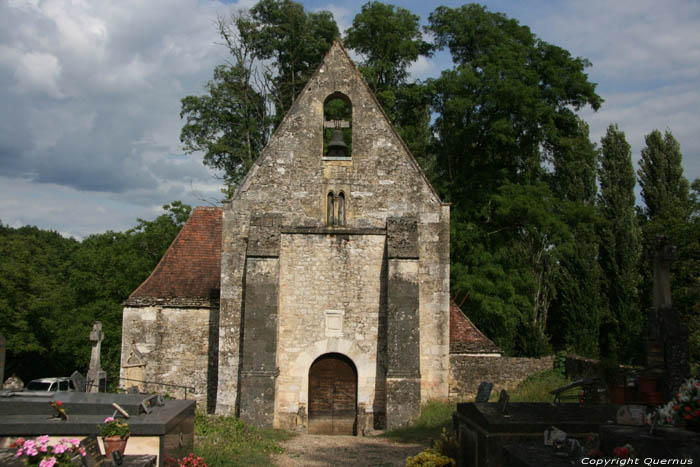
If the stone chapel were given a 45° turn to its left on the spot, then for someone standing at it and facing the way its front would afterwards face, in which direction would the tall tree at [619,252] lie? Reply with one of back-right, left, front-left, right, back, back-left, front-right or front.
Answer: left

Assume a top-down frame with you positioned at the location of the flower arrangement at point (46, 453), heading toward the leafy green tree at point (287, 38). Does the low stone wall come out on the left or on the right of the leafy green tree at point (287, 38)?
right

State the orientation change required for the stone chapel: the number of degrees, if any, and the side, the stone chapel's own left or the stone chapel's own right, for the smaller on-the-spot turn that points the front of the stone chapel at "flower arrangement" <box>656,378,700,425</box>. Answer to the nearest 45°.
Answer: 0° — it already faces it

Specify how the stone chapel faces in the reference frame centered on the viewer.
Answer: facing the viewer

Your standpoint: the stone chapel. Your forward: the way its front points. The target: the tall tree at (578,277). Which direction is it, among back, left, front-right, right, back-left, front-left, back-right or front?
back-left

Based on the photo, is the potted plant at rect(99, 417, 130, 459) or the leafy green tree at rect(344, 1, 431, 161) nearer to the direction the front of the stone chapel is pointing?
the potted plant

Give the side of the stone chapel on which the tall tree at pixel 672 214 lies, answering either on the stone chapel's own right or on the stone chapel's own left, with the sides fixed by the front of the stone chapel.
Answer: on the stone chapel's own left

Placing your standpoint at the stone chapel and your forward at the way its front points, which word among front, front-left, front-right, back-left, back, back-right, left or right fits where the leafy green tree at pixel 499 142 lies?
back-left

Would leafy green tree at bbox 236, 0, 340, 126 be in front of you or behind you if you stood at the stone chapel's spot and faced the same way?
behind

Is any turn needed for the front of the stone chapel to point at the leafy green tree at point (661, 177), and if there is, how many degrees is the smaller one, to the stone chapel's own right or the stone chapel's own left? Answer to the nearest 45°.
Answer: approximately 135° to the stone chapel's own left

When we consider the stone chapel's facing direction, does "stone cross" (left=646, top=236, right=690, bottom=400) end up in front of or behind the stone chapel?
in front

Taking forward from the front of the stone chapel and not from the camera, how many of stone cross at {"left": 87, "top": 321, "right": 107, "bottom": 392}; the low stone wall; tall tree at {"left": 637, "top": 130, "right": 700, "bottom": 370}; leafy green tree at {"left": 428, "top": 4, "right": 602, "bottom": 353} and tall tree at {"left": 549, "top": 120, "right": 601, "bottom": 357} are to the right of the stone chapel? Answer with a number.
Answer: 1

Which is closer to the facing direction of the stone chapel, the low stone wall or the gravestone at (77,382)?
the gravestone
